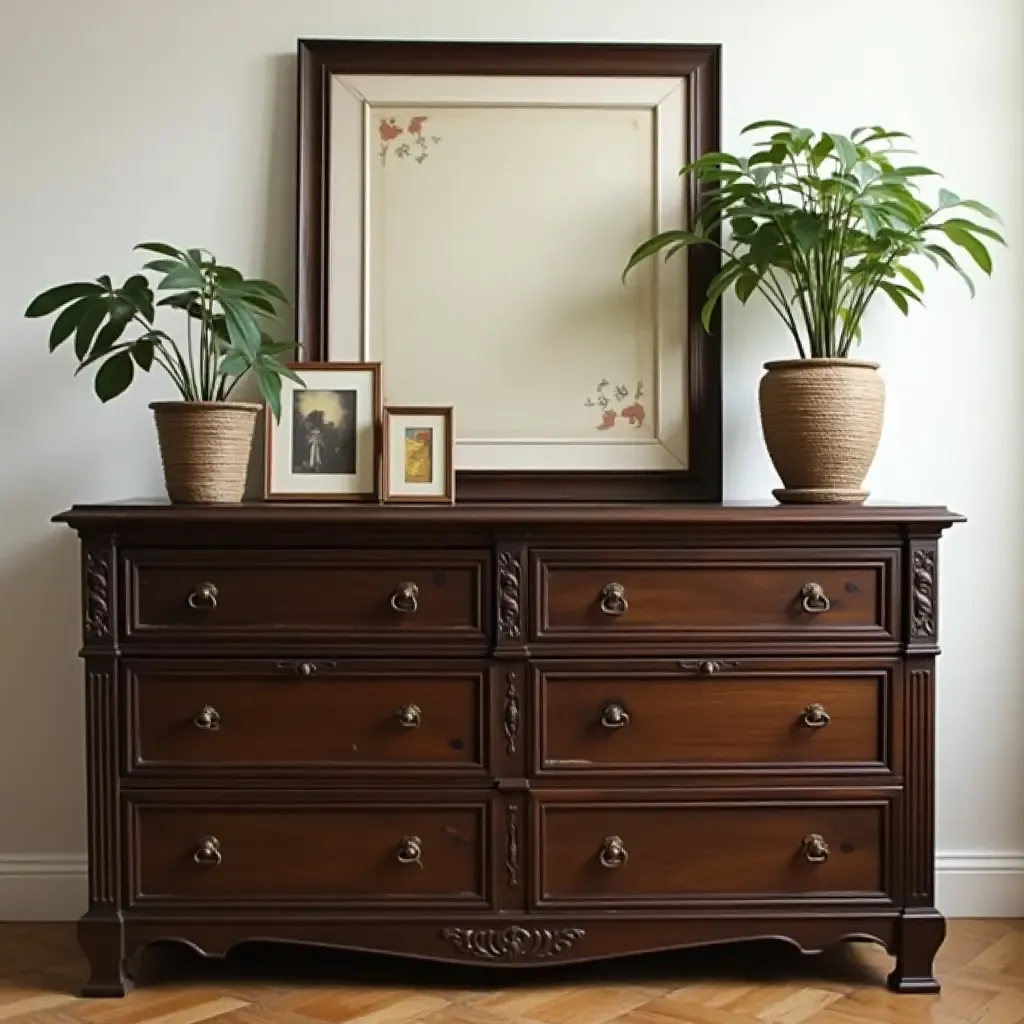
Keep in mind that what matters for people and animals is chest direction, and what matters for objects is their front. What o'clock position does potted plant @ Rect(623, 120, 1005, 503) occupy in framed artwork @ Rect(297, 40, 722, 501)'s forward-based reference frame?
The potted plant is roughly at 10 o'clock from the framed artwork.

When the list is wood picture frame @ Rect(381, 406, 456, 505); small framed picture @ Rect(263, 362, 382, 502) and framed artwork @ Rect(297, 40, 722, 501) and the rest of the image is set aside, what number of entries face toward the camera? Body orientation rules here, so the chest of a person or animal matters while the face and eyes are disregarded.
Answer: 3

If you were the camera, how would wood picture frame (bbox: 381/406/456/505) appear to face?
facing the viewer

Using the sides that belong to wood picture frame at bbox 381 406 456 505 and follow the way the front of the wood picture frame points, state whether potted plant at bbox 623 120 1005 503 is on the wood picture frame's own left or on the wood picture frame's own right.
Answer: on the wood picture frame's own left

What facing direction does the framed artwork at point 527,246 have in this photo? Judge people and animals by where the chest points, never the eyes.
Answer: toward the camera

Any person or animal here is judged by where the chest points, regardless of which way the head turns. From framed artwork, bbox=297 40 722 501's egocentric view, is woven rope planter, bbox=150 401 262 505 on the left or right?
on its right

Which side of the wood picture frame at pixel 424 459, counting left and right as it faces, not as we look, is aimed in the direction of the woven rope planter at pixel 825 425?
left

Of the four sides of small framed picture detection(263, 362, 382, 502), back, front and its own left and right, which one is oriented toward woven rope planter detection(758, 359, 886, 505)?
left

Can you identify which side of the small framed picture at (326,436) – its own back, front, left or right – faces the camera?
front
